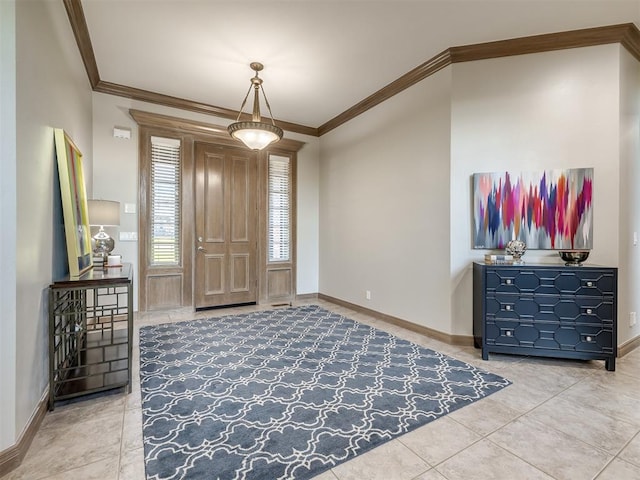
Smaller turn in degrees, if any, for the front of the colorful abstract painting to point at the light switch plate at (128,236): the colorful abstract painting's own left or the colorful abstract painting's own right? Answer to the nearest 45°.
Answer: approximately 90° to the colorful abstract painting's own right

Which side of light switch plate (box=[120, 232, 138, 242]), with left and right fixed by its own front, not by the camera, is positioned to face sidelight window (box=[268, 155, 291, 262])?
left

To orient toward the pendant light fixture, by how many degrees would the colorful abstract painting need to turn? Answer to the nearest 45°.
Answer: approximately 45° to its right

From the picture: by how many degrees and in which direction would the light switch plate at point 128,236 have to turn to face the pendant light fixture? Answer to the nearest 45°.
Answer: approximately 45° to its left

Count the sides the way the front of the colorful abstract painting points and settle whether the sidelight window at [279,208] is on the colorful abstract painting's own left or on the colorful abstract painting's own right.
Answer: on the colorful abstract painting's own right

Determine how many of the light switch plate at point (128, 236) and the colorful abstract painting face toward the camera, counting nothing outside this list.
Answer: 2

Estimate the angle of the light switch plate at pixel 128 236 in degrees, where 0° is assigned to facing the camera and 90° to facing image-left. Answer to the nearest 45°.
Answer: approximately 0°

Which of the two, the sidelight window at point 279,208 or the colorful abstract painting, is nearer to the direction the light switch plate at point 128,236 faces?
the colorful abstract painting
